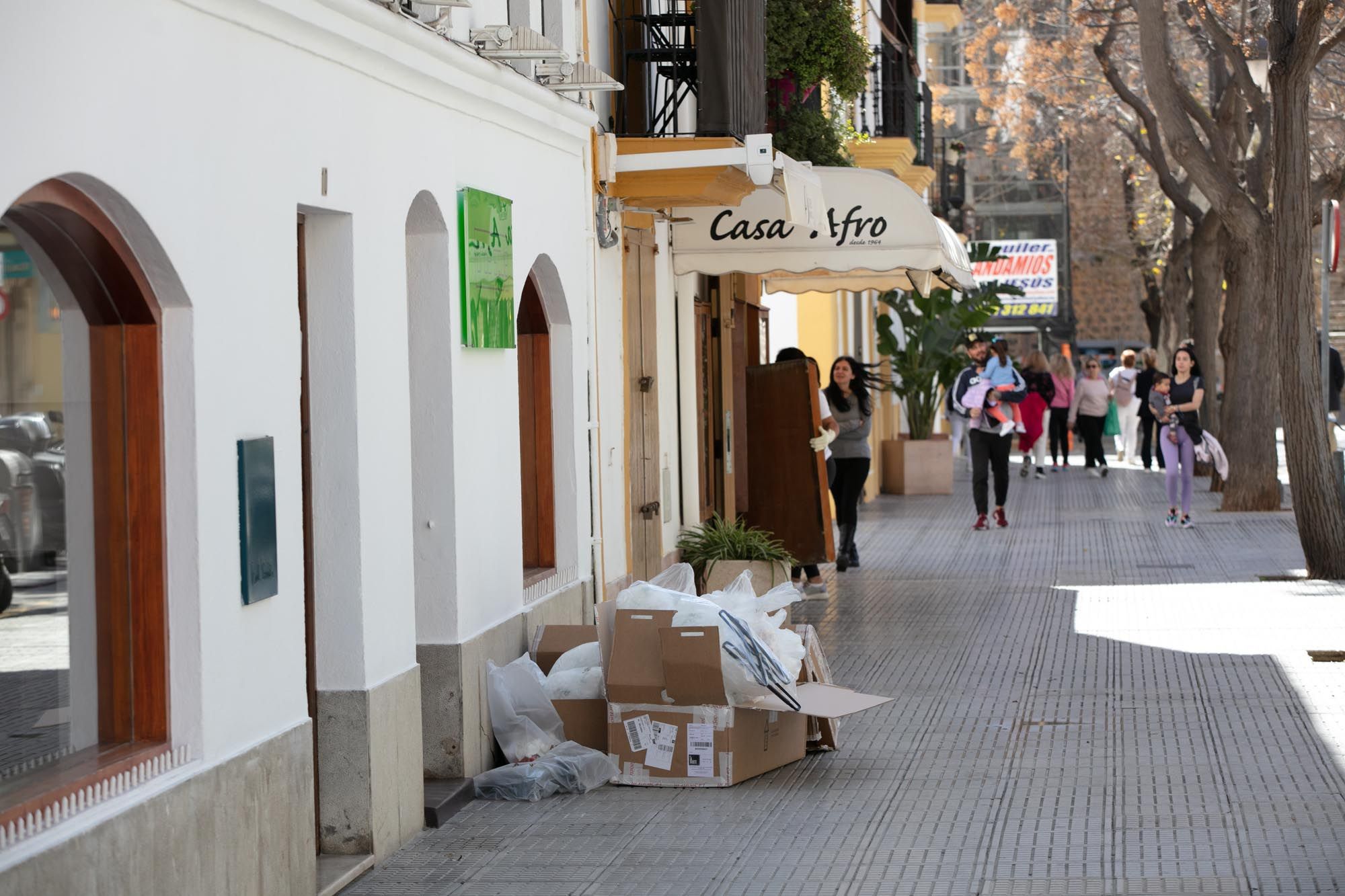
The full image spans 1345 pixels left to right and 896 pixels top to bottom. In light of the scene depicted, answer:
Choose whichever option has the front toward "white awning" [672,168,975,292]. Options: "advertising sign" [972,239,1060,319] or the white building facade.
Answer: the advertising sign

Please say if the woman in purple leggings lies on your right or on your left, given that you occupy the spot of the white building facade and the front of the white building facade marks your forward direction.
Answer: on your left

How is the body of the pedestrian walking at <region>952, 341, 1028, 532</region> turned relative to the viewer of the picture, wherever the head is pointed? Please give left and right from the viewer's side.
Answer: facing the viewer

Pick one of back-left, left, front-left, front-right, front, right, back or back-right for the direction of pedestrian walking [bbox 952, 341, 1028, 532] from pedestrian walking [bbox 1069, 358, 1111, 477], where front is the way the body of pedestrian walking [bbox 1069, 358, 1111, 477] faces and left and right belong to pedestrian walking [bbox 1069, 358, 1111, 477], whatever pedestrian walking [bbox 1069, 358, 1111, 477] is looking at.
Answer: front

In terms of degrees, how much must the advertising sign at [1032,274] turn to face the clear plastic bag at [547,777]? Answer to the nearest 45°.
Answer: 0° — it already faces it

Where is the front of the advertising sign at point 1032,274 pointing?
toward the camera

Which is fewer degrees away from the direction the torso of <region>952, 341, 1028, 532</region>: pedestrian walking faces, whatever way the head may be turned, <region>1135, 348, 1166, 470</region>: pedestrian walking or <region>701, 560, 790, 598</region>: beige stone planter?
the beige stone planter

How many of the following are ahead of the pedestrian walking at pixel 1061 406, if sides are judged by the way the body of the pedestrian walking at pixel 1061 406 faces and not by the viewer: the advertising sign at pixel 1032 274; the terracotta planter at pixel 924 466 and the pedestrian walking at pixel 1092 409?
1

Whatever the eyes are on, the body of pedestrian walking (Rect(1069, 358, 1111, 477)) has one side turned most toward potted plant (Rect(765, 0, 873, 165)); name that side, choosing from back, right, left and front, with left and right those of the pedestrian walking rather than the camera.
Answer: front

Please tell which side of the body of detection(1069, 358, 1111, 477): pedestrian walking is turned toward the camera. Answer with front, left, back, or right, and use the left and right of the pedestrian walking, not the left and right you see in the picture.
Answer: front

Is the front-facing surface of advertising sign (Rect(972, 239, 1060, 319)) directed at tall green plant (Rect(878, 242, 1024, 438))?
yes

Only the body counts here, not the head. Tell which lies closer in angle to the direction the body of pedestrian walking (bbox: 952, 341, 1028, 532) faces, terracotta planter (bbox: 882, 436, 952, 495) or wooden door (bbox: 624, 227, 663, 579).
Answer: the wooden door

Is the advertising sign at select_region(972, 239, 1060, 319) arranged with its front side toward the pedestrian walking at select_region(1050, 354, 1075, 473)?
yes

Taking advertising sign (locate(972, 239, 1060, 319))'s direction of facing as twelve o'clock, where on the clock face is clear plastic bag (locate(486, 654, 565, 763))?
The clear plastic bag is roughly at 12 o'clock from the advertising sign.

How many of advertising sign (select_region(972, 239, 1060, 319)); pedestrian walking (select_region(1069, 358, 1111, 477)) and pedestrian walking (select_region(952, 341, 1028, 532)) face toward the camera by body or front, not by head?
3
